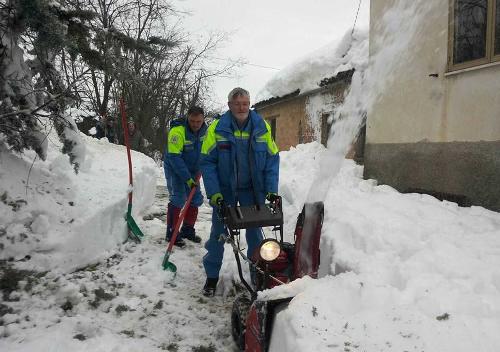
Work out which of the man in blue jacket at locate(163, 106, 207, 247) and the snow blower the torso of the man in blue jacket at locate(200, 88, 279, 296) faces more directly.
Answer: the snow blower

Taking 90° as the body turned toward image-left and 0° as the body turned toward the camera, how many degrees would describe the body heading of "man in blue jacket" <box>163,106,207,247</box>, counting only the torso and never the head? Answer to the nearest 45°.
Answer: approximately 315°

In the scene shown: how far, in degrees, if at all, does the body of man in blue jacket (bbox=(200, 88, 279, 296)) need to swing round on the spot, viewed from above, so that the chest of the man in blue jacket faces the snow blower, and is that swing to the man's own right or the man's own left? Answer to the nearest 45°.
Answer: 0° — they already face it

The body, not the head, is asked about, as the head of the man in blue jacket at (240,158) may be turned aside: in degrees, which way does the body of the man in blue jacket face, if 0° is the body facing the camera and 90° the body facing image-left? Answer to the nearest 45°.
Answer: approximately 0°

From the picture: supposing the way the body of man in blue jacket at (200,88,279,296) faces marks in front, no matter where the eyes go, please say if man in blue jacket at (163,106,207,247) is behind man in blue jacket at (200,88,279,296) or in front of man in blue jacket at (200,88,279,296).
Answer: behind
